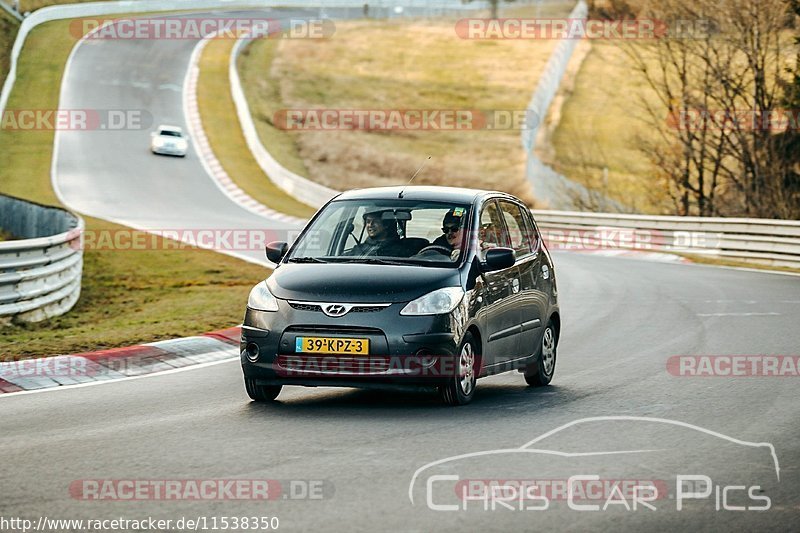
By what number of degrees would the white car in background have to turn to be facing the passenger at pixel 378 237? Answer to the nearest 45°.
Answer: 0° — it already faces them

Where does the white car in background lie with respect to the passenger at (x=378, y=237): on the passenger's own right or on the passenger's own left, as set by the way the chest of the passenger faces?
on the passenger's own right

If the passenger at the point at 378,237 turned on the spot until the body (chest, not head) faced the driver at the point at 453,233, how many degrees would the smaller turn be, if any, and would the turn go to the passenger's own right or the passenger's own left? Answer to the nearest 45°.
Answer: approximately 135° to the passenger's own left

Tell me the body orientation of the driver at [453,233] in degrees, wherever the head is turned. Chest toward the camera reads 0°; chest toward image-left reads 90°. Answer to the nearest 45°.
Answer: approximately 45°

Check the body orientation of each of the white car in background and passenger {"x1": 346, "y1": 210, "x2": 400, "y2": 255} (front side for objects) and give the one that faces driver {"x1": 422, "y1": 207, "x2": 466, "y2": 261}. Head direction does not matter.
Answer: the white car in background

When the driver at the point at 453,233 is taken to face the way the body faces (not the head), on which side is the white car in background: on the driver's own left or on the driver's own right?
on the driver's own right
